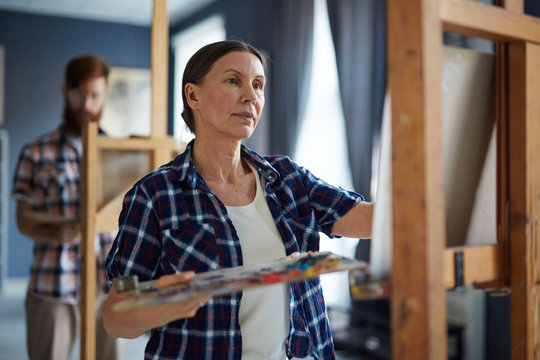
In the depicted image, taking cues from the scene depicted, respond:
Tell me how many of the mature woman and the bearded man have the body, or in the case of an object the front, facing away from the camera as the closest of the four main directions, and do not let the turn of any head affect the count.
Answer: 0

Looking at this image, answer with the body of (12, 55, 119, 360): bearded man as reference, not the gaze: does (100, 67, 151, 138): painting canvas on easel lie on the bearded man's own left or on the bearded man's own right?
on the bearded man's own left

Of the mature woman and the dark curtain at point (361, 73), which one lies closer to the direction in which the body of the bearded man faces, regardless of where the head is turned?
the mature woman

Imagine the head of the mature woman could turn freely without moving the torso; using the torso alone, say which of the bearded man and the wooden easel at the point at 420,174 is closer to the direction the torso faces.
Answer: the wooden easel

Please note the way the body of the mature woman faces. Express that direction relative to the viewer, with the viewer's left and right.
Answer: facing the viewer and to the right of the viewer

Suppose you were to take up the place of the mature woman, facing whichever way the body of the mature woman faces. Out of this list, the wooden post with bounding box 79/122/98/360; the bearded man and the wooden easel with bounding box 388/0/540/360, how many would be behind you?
2

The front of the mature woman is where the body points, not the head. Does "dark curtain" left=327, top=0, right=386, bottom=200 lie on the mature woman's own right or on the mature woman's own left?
on the mature woman's own left

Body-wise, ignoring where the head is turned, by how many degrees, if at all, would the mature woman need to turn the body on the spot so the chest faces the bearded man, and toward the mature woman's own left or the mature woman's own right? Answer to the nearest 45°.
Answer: approximately 180°
